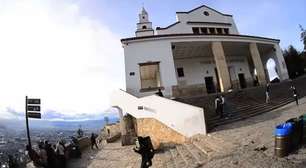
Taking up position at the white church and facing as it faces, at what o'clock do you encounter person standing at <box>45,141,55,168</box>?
The person standing is roughly at 1 o'clock from the white church.

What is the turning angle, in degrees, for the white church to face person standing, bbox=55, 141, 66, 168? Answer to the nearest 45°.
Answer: approximately 45° to its right

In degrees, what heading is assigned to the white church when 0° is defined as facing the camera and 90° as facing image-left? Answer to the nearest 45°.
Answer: approximately 0°

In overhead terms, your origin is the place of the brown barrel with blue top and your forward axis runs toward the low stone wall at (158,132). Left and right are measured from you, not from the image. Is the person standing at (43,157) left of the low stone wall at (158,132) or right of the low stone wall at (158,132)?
left

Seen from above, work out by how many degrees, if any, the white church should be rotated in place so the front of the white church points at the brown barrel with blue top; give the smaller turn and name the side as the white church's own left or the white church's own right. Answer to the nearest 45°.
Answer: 0° — it already faces it

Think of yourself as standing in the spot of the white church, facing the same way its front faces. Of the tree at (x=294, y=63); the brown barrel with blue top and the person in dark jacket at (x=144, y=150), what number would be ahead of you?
2
